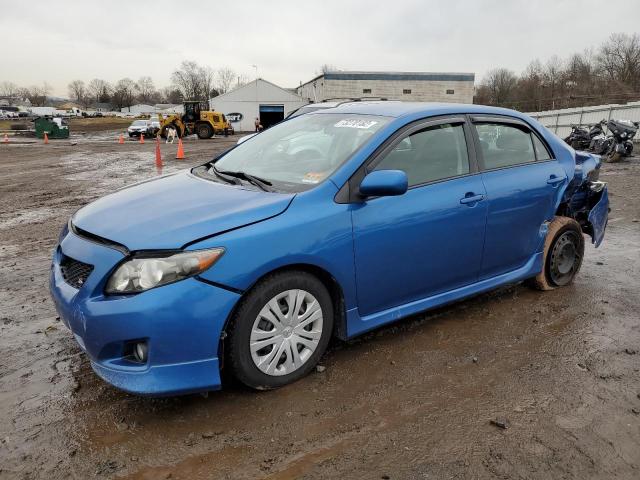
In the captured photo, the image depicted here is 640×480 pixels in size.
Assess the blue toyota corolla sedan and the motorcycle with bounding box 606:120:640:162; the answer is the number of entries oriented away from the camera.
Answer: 0

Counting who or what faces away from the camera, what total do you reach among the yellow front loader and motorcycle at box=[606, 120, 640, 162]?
0

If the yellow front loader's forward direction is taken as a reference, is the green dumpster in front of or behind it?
in front

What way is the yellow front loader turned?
to the viewer's left

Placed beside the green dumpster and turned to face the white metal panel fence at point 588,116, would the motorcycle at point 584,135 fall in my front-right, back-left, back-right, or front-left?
front-right

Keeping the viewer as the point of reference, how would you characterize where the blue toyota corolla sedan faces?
facing the viewer and to the left of the viewer

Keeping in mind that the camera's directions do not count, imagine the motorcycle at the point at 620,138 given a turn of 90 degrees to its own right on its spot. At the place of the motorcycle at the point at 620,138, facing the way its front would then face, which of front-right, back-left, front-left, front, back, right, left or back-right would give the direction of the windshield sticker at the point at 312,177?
back-left
